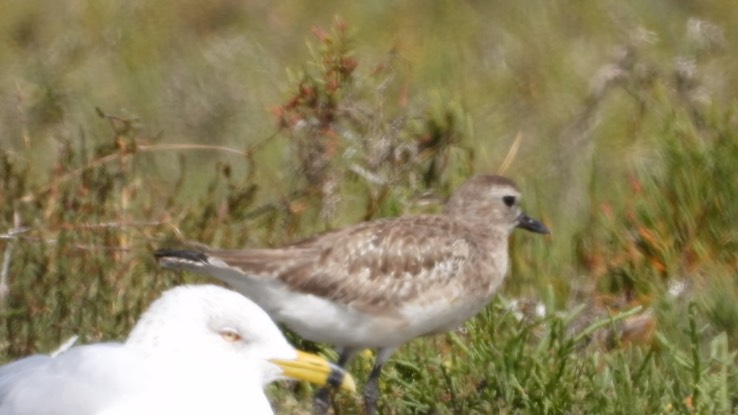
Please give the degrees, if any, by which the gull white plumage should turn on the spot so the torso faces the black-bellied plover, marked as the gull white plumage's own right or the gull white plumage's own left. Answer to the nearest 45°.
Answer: approximately 45° to the gull white plumage's own left

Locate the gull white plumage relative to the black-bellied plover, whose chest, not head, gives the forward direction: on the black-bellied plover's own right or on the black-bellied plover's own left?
on the black-bellied plover's own right

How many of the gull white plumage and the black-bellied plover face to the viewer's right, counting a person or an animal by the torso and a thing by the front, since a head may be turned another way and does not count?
2

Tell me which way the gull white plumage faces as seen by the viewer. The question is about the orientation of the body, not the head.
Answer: to the viewer's right

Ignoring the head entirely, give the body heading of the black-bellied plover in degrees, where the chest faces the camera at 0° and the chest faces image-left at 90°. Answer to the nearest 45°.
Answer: approximately 270°
